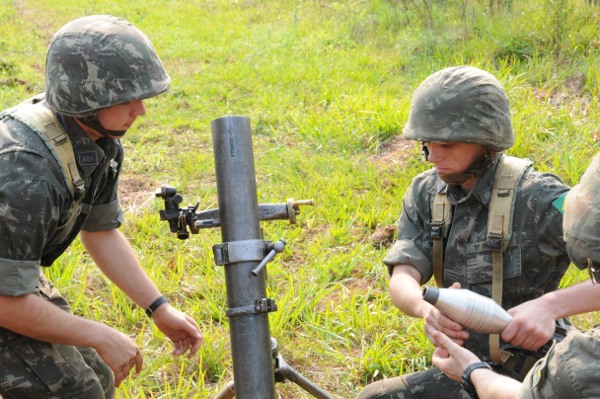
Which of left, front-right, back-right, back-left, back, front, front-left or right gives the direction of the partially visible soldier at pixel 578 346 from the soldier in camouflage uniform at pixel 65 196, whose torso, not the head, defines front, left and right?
front-right

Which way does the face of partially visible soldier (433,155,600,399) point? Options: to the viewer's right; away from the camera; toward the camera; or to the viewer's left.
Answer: to the viewer's left

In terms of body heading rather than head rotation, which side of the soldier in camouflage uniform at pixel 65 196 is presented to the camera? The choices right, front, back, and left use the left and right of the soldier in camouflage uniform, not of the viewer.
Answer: right

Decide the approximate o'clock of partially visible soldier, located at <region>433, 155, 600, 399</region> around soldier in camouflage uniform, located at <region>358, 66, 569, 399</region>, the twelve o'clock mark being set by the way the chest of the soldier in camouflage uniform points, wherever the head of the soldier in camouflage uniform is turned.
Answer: The partially visible soldier is roughly at 10 o'clock from the soldier in camouflage uniform.

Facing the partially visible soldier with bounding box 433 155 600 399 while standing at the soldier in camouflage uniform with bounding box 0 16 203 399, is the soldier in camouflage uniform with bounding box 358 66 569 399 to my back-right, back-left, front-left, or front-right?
front-left

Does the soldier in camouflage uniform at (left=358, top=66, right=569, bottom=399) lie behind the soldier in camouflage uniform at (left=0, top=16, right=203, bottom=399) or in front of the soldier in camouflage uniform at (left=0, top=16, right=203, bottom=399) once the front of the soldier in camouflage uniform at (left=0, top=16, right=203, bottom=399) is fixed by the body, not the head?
in front

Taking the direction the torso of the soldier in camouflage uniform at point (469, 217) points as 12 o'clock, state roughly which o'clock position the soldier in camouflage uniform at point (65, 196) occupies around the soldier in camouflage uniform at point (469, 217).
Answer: the soldier in camouflage uniform at point (65, 196) is roughly at 1 o'clock from the soldier in camouflage uniform at point (469, 217).

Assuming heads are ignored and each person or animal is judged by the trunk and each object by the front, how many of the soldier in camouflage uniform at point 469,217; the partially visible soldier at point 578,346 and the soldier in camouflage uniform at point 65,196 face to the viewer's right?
1

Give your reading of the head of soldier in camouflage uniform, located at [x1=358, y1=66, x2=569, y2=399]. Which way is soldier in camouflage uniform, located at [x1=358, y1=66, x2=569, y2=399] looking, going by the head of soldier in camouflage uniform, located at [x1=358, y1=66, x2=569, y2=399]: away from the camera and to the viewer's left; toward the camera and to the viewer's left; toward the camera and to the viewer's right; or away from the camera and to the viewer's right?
toward the camera and to the viewer's left

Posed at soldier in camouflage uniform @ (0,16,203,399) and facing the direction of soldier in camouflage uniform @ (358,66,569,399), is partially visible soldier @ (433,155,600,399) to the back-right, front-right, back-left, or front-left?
front-right

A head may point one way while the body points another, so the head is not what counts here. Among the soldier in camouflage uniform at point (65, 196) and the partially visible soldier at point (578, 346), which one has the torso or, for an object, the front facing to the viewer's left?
the partially visible soldier

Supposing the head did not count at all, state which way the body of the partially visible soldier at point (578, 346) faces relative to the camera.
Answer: to the viewer's left

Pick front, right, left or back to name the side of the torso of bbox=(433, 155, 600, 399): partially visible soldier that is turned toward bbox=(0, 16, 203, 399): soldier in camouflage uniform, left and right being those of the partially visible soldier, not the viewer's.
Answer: front

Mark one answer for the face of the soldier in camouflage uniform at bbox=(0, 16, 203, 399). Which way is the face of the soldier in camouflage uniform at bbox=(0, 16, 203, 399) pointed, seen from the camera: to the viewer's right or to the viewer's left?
to the viewer's right

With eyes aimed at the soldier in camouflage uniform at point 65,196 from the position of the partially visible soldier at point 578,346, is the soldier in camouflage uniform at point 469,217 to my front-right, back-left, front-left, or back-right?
front-right
